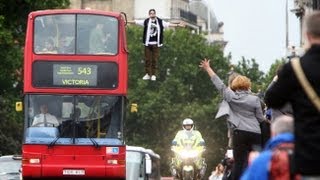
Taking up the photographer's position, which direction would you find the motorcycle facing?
facing the viewer

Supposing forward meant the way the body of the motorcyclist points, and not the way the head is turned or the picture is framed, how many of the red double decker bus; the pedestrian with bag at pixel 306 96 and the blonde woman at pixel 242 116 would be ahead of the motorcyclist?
2

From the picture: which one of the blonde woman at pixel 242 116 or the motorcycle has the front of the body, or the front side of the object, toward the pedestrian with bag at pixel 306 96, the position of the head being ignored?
the motorcycle

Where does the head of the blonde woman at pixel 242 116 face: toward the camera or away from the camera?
away from the camera

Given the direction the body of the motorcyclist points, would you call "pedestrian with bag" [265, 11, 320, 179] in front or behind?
in front

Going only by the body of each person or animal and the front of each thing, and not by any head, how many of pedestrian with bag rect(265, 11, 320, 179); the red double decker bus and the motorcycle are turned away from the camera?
1

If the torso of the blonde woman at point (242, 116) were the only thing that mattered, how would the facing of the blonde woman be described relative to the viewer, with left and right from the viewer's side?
facing away from the viewer and to the left of the viewer

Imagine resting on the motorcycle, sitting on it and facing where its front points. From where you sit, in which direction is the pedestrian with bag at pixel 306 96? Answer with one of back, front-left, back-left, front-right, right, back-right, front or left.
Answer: front

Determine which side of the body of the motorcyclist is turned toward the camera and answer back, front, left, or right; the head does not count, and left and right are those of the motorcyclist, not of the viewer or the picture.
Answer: front

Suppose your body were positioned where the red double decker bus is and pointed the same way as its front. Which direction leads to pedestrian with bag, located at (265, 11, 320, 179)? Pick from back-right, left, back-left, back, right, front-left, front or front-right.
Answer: front

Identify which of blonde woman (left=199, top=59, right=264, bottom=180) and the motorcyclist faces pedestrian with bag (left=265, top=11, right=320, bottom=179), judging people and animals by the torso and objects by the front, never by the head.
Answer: the motorcyclist

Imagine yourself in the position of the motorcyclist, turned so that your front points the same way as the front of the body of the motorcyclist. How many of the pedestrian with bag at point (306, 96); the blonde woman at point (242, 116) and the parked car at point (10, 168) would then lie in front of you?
2

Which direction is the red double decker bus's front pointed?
toward the camera

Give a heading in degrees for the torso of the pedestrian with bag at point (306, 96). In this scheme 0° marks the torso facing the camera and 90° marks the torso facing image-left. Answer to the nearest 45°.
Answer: approximately 180°

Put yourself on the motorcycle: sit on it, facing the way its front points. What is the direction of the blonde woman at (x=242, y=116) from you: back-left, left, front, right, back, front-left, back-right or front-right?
front
